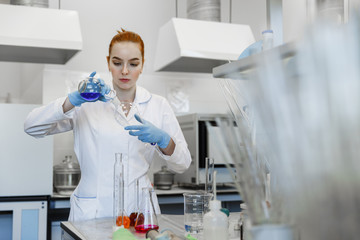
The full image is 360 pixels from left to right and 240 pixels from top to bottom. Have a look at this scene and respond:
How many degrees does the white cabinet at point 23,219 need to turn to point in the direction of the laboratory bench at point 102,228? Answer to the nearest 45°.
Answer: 0° — it already faces it

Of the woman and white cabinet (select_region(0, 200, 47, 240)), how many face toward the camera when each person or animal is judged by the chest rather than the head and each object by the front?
2

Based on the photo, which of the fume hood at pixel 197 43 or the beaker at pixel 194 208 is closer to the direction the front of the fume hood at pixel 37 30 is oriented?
the beaker

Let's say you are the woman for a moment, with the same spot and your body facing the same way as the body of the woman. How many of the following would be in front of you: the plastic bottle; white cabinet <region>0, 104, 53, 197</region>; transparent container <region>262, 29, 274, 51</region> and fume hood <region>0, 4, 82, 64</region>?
2

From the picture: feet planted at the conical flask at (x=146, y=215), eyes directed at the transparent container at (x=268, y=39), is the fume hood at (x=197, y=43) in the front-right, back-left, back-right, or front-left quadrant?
front-left

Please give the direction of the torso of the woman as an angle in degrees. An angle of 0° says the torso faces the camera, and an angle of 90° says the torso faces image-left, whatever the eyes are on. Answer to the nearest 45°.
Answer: approximately 0°

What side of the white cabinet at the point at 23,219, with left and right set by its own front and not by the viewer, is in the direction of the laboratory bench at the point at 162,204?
left

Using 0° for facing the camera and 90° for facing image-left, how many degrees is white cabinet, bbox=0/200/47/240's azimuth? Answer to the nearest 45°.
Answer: approximately 0°
